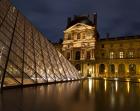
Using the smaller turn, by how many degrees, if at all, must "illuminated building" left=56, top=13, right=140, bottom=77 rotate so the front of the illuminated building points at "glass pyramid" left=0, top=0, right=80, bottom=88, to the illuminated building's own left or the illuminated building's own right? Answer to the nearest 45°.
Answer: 0° — it already faces it

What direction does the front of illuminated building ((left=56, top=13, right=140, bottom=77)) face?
toward the camera
